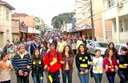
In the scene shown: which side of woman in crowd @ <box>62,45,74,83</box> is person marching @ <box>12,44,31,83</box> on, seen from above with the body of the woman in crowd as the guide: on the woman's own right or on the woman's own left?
on the woman's own right

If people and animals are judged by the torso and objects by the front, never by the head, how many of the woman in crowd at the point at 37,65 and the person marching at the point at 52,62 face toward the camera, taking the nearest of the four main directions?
2

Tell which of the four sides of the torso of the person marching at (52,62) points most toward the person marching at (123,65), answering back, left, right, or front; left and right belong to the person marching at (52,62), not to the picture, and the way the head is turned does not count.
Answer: left

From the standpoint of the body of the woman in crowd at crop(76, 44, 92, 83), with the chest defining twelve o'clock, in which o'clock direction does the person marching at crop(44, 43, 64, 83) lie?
The person marching is roughly at 3 o'clock from the woman in crowd.

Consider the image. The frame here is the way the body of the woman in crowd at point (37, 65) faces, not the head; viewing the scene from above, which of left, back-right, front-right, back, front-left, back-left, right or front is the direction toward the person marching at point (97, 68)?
left

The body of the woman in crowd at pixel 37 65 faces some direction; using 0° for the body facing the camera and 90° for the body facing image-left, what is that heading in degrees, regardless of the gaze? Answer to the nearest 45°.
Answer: approximately 0°

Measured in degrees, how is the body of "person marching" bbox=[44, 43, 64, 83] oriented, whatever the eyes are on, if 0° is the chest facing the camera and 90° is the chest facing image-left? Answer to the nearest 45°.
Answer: approximately 0°
